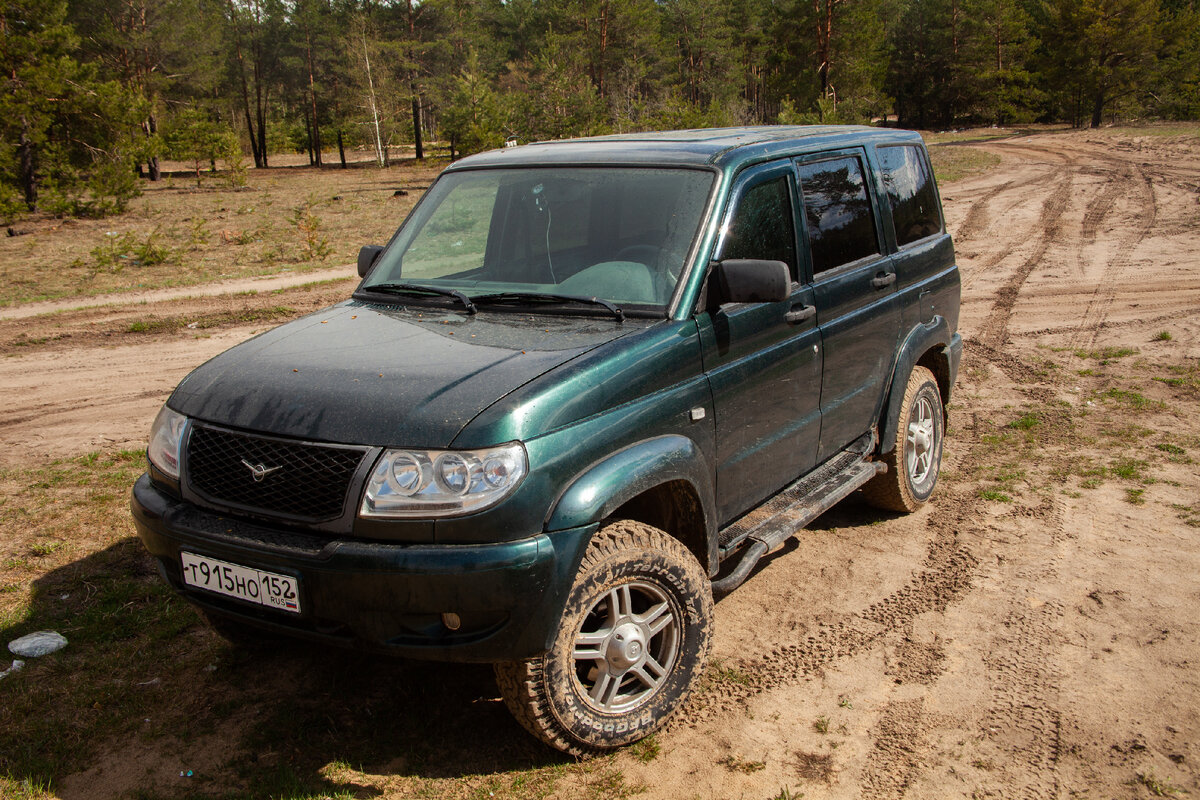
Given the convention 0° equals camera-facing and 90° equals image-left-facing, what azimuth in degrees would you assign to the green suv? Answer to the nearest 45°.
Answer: approximately 45°
